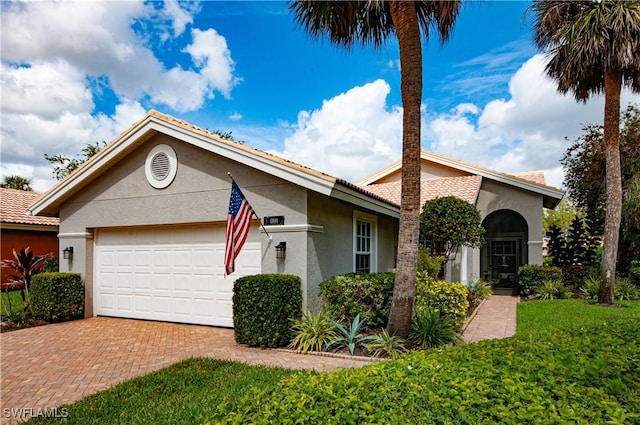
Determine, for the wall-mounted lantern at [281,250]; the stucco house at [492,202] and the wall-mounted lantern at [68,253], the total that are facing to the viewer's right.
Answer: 0

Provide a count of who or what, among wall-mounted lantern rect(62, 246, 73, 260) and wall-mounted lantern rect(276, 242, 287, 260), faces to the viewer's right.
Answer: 0

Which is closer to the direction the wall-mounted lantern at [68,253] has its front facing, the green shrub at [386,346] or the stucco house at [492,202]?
the green shrub

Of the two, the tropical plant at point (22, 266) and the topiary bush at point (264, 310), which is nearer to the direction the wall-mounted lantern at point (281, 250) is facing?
the topiary bush

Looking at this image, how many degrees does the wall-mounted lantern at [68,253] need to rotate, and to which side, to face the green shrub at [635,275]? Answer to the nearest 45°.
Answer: approximately 135° to its left

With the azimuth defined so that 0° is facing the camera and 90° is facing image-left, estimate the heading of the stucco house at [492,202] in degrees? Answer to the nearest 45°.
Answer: approximately 45°

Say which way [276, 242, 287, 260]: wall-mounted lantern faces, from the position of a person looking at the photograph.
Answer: facing the viewer and to the left of the viewer

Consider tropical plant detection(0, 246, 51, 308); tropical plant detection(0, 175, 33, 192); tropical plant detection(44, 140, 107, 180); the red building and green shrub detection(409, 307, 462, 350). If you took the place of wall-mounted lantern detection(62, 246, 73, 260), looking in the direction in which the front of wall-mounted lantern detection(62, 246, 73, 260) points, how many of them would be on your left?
1
